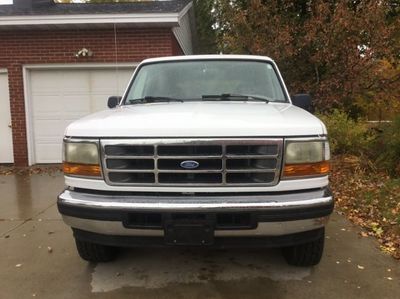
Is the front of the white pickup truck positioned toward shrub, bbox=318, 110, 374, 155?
no

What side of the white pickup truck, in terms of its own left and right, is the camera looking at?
front

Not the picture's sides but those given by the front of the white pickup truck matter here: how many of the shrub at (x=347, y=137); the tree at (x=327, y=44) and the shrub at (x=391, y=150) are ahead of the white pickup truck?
0

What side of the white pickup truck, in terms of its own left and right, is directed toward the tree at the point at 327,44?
back

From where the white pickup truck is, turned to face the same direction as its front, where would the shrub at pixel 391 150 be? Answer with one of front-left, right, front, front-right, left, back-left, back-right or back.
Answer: back-left

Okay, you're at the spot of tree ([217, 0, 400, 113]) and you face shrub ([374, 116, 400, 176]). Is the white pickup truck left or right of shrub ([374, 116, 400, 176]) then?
right
